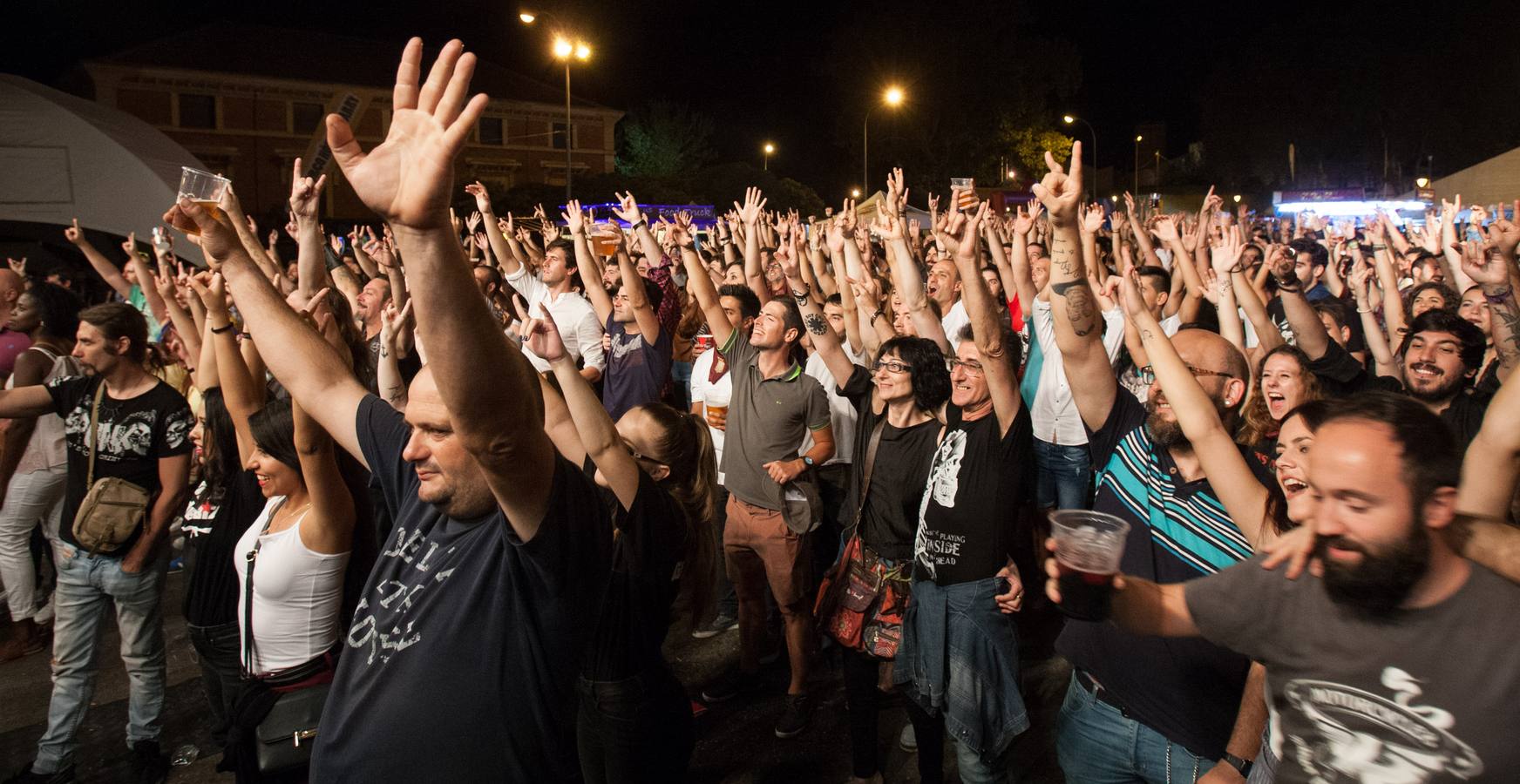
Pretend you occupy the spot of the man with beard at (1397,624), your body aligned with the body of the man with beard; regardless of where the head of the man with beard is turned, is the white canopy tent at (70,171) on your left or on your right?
on your right

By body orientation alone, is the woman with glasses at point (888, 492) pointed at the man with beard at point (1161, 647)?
no

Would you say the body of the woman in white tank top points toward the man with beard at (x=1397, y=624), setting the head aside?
no

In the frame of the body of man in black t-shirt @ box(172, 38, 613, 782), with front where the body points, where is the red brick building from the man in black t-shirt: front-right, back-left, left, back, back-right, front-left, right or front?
back-right

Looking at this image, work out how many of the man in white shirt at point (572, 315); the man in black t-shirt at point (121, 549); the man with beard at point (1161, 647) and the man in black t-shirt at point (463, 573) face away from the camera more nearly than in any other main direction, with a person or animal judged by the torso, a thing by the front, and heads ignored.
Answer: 0

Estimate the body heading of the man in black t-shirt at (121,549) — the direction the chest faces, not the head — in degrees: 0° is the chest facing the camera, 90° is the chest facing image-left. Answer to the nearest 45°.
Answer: approximately 45°

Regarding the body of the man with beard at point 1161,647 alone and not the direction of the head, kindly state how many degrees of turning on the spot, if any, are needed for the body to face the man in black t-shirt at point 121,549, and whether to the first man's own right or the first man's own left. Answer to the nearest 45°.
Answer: approximately 45° to the first man's own right

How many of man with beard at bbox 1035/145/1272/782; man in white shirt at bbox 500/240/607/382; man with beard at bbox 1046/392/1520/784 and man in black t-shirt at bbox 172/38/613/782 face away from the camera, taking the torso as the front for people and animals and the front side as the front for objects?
0

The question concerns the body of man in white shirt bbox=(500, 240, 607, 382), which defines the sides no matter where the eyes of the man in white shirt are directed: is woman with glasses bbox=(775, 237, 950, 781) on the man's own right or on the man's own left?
on the man's own left

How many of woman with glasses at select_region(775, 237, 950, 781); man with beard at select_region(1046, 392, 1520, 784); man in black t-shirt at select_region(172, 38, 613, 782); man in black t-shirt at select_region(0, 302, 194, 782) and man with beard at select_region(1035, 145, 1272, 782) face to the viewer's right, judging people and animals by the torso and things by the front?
0

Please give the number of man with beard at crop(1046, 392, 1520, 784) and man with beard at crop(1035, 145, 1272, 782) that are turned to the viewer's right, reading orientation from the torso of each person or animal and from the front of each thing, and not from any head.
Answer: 0

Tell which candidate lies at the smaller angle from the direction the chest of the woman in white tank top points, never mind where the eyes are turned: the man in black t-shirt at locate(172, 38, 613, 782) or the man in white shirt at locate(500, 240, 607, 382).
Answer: the man in black t-shirt

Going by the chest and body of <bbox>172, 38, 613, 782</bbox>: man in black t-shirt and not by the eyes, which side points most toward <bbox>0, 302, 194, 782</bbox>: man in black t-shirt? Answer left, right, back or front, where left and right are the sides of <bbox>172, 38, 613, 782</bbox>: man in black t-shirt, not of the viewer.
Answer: right

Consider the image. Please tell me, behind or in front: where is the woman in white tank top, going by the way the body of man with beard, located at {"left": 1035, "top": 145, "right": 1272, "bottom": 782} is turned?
in front

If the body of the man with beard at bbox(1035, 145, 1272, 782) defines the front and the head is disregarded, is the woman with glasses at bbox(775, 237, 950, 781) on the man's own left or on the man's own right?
on the man's own right

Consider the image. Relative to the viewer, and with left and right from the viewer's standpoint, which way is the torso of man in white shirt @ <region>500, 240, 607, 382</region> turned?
facing the viewer and to the left of the viewer

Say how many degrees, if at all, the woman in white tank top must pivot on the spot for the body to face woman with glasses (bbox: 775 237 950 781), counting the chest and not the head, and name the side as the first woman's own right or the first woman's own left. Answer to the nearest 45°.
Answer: approximately 135° to the first woman's own left

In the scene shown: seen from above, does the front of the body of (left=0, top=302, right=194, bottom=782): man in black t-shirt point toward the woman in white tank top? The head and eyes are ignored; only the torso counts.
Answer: no
